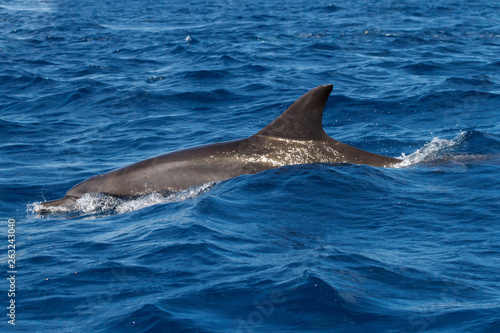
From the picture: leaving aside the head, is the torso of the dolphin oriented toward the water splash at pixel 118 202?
yes

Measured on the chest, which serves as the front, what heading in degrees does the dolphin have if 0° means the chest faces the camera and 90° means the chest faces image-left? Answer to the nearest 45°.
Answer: approximately 90°

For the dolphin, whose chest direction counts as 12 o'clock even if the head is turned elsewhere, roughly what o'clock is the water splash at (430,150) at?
The water splash is roughly at 5 o'clock from the dolphin.
